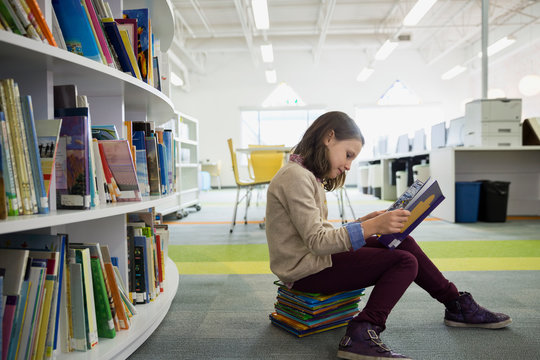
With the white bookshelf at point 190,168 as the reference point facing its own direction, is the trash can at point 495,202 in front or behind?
in front

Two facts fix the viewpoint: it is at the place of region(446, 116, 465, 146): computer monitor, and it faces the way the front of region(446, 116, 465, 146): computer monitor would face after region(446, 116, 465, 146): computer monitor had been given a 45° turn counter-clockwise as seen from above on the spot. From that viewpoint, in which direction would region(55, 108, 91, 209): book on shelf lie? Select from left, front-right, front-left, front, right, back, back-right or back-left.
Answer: front

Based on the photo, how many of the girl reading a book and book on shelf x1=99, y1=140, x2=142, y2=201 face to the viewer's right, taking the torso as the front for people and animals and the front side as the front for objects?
1

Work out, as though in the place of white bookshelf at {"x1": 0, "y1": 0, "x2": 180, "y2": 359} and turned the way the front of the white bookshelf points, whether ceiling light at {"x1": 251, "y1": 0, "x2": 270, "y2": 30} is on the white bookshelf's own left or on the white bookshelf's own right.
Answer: on the white bookshelf's own left

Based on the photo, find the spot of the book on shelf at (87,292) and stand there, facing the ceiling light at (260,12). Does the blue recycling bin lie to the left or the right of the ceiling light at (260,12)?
right

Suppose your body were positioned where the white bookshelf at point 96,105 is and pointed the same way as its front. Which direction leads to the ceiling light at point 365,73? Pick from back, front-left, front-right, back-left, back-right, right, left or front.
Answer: left

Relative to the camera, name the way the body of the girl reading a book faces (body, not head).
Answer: to the viewer's right

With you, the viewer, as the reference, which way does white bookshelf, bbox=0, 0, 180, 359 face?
facing the viewer and to the right of the viewer

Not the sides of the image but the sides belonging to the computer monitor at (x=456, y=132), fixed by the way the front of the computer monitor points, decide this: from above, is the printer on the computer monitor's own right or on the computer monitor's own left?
on the computer monitor's own left

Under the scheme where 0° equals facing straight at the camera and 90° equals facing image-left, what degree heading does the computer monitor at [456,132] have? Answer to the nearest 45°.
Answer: approximately 45°

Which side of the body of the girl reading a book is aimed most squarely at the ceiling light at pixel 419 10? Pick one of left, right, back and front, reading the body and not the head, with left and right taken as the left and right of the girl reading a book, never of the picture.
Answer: left

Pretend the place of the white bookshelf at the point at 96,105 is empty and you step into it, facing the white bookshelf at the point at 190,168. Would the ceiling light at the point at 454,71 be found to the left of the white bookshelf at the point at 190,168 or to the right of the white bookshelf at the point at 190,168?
right

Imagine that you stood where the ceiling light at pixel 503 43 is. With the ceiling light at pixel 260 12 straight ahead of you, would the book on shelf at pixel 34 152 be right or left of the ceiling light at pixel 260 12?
left

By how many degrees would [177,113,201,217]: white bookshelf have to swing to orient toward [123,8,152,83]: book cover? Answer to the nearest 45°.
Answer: approximately 45° to its right

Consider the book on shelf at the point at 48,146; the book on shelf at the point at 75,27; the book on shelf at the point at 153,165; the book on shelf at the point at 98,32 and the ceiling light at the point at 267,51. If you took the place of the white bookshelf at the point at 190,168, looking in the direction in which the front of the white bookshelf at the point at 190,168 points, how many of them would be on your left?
1

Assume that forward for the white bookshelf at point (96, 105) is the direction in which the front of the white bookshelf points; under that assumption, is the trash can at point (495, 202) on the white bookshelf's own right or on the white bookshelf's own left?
on the white bookshelf's own left

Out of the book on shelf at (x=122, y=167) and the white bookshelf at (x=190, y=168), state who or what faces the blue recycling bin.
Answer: the white bookshelf
